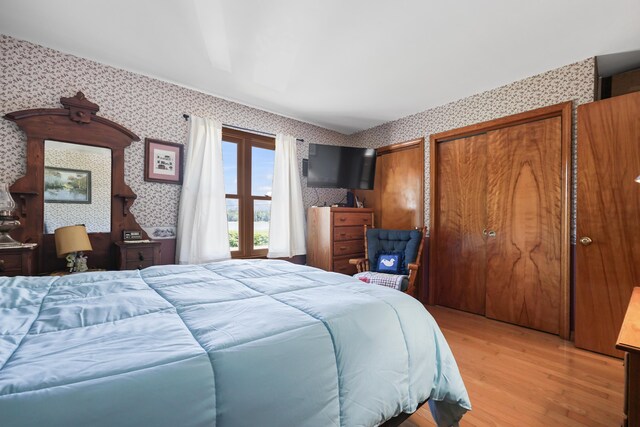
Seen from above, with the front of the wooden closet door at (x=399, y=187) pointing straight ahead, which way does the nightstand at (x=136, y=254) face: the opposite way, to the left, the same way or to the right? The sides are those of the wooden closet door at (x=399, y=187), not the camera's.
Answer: to the left

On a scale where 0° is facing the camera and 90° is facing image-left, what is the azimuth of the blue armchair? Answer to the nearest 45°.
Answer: approximately 45°

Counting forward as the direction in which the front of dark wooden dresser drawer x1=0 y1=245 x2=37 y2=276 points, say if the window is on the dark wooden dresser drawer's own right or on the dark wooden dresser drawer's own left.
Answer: on the dark wooden dresser drawer's own left

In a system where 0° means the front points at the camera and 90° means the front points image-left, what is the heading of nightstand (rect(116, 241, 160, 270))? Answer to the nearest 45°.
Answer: approximately 0°

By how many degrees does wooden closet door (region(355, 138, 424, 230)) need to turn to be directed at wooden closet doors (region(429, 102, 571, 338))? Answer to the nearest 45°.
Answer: approximately 90° to its left

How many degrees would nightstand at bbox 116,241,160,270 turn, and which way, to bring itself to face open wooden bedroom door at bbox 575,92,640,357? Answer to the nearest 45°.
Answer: approximately 45° to its left

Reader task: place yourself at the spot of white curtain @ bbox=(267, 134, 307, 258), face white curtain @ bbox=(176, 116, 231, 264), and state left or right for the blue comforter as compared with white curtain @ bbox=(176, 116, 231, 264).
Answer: left

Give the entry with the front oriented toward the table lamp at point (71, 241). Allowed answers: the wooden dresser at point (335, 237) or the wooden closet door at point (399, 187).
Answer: the wooden closet door

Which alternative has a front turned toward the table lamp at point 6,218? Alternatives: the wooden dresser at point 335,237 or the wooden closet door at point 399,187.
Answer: the wooden closet door

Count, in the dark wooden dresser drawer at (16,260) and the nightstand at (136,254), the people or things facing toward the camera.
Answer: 2
